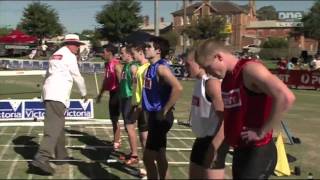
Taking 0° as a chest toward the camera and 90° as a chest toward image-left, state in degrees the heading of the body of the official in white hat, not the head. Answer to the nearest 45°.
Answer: approximately 225°

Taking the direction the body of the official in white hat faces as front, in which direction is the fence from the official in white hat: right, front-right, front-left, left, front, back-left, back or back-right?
front-left
